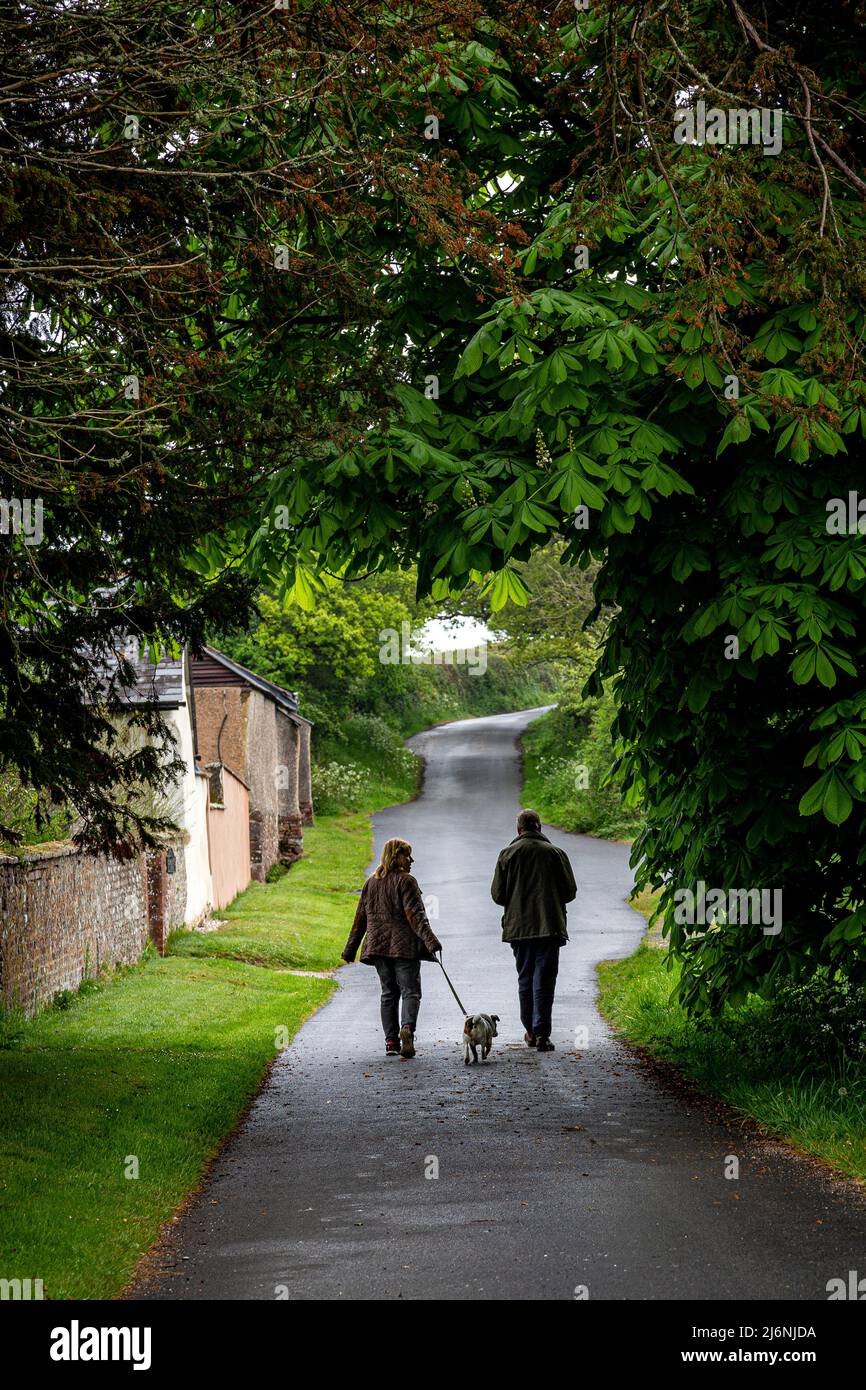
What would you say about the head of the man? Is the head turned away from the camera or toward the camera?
away from the camera

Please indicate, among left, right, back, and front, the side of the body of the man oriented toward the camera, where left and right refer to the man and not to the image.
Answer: back

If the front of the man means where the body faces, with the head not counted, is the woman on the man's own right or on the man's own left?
on the man's own left

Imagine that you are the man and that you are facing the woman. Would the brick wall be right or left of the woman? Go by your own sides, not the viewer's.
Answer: right

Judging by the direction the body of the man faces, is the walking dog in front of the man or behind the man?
behind

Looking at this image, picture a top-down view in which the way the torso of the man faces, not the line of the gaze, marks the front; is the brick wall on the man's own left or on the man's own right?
on the man's own left
